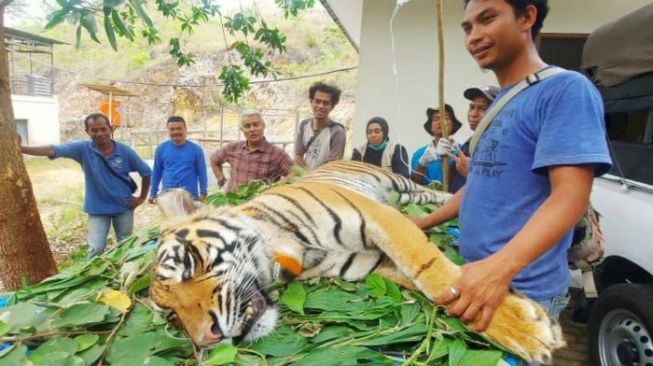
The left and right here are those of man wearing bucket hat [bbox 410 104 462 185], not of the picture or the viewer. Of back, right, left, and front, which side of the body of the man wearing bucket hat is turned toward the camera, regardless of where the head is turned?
front

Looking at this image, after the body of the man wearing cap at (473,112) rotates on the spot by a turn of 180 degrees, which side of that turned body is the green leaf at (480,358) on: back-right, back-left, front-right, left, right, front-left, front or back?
back-right

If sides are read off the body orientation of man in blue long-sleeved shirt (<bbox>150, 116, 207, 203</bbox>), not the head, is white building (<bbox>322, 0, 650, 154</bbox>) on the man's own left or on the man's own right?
on the man's own left

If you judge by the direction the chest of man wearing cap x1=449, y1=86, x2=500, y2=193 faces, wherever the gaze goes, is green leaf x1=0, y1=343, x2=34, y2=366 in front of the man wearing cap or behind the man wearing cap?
in front

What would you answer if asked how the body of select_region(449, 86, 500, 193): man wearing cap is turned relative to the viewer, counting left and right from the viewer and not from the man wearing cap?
facing the viewer and to the left of the viewer

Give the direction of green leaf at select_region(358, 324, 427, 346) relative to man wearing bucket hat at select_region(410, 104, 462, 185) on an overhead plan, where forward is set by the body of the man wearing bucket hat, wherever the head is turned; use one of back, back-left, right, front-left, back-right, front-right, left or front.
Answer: front

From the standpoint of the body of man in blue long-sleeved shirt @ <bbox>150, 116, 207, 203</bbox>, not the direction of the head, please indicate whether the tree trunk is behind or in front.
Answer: in front

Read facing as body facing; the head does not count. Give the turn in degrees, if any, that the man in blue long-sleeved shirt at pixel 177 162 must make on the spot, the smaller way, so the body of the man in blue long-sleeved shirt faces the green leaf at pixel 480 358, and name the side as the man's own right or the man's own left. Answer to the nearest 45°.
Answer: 0° — they already face it

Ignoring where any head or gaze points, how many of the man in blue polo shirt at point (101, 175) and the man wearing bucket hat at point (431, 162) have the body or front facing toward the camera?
2

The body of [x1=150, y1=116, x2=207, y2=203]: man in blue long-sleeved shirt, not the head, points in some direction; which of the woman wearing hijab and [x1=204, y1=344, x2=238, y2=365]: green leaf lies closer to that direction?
the green leaf

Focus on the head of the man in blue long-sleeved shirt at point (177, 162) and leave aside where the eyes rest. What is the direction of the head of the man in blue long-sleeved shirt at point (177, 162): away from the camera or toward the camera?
toward the camera

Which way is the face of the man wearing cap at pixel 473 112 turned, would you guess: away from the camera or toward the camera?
toward the camera

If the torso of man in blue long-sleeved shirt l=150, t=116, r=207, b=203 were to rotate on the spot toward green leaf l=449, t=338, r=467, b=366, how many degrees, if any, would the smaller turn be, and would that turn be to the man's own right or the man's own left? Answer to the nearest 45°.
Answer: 0° — they already face it

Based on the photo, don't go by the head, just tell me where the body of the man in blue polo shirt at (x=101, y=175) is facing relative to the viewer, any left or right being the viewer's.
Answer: facing the viewer

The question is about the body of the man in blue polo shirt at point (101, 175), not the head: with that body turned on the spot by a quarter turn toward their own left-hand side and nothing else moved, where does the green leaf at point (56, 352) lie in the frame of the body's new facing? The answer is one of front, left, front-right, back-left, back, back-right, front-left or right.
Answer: right

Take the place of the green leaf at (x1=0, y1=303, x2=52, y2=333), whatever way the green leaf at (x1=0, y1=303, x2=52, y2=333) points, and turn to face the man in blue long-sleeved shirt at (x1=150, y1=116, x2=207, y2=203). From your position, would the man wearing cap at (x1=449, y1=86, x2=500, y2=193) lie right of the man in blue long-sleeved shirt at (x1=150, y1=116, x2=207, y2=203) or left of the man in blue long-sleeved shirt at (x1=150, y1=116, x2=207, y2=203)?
right
